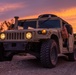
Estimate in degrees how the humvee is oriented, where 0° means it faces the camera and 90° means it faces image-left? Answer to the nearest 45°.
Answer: approximately 45°
